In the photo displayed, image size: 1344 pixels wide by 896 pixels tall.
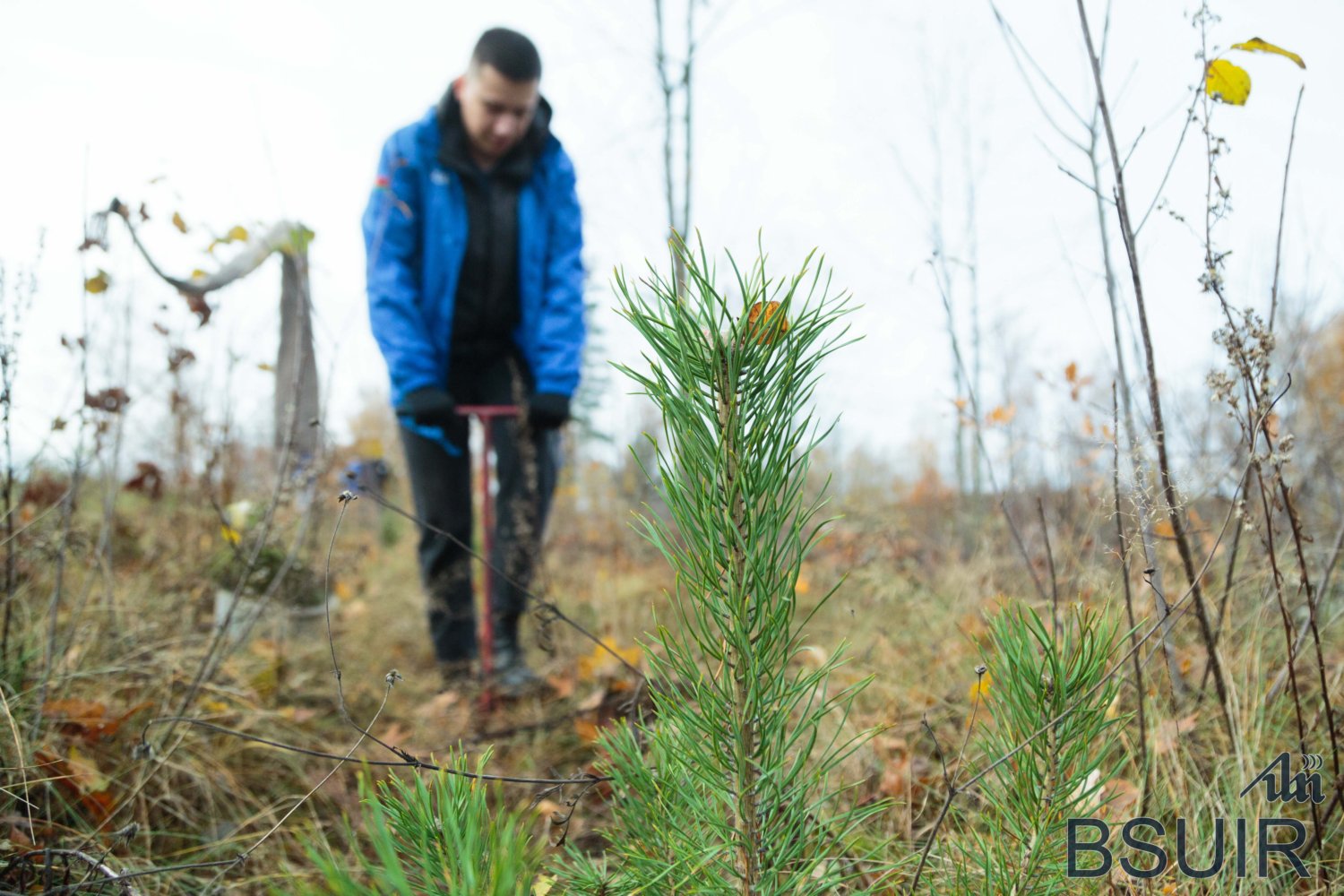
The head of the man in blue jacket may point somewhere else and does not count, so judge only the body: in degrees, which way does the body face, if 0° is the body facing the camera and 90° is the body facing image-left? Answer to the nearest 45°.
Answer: approximately 0°

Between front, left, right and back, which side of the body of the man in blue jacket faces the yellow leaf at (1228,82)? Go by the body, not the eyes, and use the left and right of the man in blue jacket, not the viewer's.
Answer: front

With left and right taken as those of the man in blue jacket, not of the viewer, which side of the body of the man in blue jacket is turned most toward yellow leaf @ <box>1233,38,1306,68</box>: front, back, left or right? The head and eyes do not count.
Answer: front

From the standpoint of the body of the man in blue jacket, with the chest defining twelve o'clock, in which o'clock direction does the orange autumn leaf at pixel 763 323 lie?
The orange autumn leaf is roughly at 12 o'clock from the man in blue jacket.

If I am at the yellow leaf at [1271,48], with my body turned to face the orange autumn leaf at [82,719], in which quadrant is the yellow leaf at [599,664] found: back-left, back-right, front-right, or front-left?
front-right

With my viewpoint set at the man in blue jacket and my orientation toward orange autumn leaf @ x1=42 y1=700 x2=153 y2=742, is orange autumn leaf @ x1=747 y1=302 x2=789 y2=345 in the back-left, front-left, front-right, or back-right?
front-left

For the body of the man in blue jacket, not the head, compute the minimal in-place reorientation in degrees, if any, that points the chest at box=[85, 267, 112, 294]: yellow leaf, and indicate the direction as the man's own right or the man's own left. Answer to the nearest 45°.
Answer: approximately 45° to the man's own right
